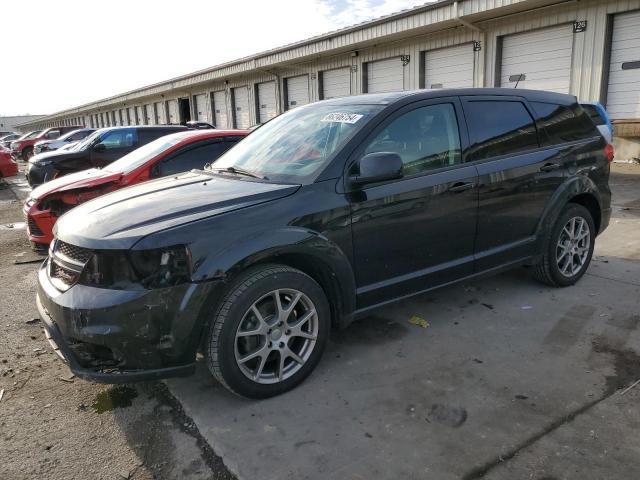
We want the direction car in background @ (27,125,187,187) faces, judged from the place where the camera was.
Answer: facing the viewer and to the left of the viewer

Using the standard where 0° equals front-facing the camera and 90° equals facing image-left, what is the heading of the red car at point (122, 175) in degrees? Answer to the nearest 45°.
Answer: approximately 45°

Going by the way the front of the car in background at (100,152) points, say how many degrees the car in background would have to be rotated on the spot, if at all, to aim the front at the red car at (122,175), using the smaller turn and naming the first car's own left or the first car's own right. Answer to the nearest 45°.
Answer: approximately 45° to the first car's own left

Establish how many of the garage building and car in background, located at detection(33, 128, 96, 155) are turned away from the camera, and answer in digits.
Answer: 0

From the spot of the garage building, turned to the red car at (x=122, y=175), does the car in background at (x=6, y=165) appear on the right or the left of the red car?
right

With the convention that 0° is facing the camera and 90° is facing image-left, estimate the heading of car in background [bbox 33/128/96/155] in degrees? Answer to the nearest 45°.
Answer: approximately 45°

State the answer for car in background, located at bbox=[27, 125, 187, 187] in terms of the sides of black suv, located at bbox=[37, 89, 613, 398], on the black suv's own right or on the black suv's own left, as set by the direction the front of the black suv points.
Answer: on the black suv's own right

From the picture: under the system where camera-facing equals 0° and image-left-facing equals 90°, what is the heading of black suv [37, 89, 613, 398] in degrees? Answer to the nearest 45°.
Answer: approximately 45°

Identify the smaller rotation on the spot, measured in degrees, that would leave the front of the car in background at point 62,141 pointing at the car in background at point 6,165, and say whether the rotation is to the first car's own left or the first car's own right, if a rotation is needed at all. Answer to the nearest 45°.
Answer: approximately 45° to the first car's own left

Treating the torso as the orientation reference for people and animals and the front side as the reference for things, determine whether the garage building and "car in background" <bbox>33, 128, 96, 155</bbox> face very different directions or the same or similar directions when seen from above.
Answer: same or similar directions

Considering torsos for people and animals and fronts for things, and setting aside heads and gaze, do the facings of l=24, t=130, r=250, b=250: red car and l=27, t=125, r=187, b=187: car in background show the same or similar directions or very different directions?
same or similar directions

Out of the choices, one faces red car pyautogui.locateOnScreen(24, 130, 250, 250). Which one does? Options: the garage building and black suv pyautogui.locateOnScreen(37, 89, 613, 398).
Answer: the garage building

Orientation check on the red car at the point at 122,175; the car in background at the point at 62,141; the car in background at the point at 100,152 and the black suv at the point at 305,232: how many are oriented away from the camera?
0

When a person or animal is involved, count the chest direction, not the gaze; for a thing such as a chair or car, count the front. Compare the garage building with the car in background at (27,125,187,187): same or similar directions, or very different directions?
same or similar directions

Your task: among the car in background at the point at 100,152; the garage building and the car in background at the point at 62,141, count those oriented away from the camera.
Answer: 0

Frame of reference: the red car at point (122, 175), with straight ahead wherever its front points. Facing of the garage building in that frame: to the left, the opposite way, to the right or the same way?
the same way
